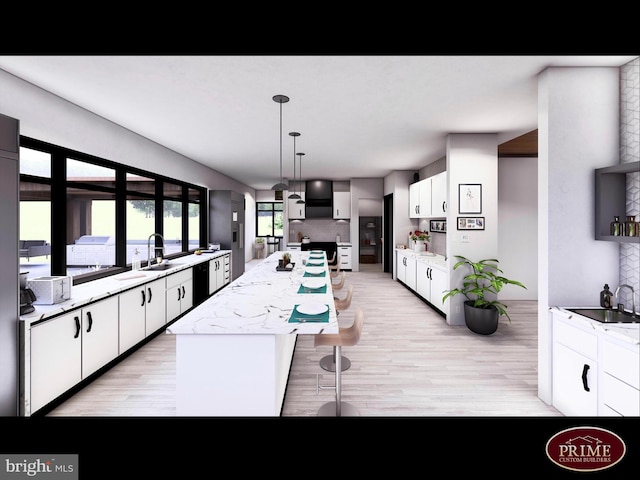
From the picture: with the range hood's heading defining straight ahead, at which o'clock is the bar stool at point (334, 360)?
The bar stool is roughly at 12 o'clock from the range hood.

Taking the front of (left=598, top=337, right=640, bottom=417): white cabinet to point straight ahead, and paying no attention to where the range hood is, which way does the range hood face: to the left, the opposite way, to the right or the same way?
to the left

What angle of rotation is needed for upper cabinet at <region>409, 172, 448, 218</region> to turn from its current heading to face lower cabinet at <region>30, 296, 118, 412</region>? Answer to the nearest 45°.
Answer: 0° — it already faces it

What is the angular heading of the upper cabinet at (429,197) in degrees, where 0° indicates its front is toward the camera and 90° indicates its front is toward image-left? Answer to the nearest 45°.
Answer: approximately 45°

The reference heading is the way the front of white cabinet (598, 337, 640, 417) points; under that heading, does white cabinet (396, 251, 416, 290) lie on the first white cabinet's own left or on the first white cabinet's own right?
on the first white cabinet's own right

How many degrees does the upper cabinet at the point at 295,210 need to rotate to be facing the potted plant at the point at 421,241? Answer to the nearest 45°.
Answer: approximately 45° to its left

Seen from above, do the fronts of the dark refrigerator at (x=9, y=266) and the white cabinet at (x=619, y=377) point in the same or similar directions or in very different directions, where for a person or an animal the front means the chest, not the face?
very different directions

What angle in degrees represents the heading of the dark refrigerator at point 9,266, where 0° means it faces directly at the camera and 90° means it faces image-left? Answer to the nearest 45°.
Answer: approximately 315°
